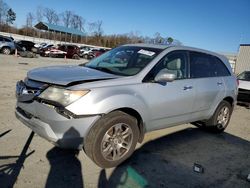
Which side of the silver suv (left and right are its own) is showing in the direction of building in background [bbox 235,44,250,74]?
back

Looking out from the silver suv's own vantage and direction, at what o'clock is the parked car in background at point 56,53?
The parked car in background is roughly at 4 o'clock from the silver suv.

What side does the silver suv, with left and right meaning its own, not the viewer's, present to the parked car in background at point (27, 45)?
right

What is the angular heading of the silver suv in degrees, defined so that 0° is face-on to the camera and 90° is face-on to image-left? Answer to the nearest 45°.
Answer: approximately 45°

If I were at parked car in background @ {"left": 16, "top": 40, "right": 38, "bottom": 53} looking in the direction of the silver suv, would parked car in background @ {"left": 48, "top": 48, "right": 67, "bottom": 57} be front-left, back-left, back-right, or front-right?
front-left

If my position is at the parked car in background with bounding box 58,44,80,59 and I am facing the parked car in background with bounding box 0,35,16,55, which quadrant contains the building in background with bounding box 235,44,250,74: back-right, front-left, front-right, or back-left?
back-left

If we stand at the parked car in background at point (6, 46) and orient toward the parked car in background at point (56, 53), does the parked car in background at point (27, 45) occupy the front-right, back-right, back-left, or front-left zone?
front-left

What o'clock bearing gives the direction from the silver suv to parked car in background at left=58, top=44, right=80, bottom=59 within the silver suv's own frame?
The parked car in background is roughly at 4 o'clock from the silver suv.

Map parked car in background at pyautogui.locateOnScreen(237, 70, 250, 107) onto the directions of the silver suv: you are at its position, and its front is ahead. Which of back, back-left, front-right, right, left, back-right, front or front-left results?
back
